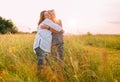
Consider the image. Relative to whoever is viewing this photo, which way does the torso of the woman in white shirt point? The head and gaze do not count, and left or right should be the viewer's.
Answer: facing to the right of the viewer
